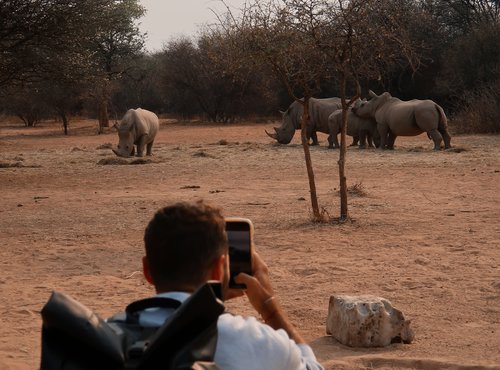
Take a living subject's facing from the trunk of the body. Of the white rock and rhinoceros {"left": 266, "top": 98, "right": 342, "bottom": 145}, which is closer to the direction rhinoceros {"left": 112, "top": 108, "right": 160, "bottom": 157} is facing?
the white rock

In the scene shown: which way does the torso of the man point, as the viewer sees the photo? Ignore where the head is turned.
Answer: away from the camera

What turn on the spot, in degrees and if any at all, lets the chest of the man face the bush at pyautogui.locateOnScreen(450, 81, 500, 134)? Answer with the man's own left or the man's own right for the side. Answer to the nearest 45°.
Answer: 0° — they already face it

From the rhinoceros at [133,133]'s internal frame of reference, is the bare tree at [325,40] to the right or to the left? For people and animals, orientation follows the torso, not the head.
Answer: on its left

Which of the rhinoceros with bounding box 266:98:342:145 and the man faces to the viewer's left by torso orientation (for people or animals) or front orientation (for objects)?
the rhinoceros

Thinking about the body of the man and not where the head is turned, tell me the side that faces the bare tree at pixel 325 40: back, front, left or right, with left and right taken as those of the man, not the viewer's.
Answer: front

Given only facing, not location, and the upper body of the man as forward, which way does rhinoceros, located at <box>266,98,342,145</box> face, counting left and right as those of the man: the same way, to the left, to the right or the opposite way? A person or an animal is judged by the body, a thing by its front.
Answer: to the left

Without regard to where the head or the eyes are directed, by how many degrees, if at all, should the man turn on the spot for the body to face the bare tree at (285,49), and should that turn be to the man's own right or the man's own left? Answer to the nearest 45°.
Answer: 0° — they already face it

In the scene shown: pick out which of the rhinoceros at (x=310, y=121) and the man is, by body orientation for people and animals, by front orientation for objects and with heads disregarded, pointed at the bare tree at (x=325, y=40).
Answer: the man

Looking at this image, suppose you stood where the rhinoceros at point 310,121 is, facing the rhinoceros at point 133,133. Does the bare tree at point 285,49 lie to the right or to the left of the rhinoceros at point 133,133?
left

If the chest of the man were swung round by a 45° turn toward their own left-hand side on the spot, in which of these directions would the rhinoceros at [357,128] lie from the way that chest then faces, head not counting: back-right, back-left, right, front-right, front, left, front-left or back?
front-right

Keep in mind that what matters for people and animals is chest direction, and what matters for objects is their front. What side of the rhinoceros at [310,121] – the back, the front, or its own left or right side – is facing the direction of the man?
left

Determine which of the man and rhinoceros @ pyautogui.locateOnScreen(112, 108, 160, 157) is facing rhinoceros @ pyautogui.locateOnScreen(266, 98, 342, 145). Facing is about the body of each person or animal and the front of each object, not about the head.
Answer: the man

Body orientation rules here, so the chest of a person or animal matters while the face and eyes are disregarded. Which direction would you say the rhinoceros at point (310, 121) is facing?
to the viewer's left
